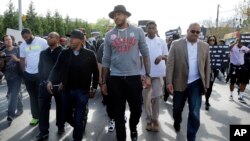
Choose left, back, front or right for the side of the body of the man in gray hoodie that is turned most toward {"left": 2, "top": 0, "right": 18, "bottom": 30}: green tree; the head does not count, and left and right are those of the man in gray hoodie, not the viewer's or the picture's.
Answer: back

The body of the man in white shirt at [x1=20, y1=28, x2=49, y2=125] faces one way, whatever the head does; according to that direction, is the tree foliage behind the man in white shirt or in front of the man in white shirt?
behind

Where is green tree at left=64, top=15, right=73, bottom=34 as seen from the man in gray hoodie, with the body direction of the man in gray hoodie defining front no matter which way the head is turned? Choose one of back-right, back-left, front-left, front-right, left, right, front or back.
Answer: back

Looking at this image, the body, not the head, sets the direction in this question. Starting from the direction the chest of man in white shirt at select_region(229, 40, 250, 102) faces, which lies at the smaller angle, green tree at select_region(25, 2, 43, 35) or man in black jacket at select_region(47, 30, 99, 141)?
the man in black jacket

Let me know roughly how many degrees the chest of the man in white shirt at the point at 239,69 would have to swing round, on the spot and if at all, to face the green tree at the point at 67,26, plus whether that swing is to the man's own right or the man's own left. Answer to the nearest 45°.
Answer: approximately 135° to the man's own right

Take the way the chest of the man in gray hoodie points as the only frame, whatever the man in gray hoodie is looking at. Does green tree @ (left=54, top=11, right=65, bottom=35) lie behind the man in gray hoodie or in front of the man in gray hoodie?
behind

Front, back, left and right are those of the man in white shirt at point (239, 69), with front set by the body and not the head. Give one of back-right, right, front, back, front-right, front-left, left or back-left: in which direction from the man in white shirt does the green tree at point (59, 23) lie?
back-right

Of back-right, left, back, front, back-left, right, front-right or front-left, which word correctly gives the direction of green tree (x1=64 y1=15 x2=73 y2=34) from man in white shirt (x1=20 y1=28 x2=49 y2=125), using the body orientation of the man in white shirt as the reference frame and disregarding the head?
back

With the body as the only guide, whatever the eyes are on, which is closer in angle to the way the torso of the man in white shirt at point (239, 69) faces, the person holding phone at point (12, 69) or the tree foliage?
the person holding phone

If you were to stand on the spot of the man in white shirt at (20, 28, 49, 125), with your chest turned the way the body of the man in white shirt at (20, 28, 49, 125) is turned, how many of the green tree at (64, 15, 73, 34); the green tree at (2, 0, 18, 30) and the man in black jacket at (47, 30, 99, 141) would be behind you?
2

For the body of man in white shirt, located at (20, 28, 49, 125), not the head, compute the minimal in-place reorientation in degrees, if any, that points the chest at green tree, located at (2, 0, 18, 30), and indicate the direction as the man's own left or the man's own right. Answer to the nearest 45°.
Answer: approximately 180°

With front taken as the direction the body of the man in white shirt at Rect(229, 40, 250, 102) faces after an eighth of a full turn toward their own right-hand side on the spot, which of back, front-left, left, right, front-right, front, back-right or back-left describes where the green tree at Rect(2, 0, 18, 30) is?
right

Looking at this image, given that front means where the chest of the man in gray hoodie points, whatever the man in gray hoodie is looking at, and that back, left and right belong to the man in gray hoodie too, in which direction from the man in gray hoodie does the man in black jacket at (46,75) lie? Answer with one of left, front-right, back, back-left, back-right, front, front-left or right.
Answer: back-right

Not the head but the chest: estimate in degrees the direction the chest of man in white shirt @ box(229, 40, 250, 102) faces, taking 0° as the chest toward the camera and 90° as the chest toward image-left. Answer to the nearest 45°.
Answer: approximately 0°
